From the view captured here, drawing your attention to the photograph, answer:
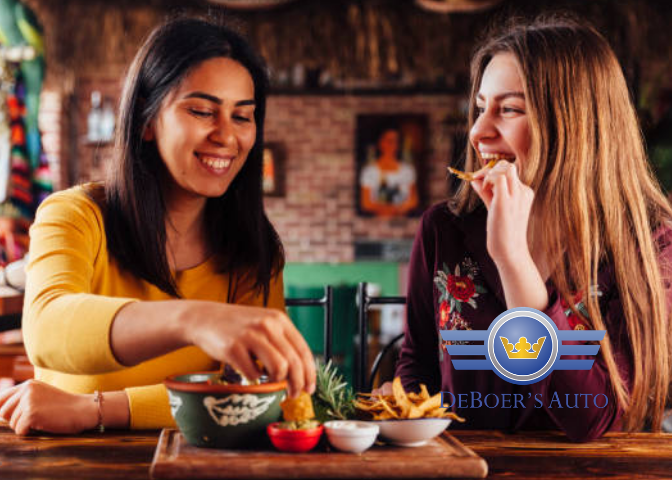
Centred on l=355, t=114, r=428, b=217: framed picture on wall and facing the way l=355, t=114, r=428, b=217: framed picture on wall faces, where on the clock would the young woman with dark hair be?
The young woman with dark hair is roughly at 12 o'clock from the framed picture on wall.

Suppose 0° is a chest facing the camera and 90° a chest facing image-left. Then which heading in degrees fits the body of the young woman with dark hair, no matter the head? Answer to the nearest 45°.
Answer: approximately 315°

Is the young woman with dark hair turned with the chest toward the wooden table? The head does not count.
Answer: yes

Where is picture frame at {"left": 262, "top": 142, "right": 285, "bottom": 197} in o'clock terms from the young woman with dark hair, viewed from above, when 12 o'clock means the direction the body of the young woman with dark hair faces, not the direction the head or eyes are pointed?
The picture frame is roughly at 8 o'clock from the young woman with dark hair.

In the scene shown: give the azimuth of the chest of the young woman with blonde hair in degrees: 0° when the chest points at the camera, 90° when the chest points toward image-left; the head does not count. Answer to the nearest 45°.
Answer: approximately 45°

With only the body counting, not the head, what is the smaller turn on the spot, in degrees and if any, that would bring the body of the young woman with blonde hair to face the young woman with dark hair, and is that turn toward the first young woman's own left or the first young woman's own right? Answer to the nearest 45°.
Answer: approximately 45° to the first young woman's own right

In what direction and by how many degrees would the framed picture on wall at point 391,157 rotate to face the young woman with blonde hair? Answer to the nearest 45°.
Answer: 0° — it already faces them

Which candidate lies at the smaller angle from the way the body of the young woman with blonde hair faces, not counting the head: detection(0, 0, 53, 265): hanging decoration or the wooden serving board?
the wooden serving board

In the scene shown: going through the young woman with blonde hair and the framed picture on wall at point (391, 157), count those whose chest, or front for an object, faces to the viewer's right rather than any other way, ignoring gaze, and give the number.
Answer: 0

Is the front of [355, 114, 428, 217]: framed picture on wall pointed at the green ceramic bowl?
yes

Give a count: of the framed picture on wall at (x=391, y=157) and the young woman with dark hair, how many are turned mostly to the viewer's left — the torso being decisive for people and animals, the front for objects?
0
